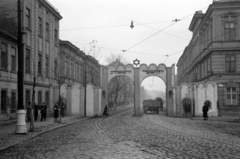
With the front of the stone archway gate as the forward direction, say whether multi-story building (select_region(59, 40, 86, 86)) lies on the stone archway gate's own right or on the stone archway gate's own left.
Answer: on the stone archway gate's own right

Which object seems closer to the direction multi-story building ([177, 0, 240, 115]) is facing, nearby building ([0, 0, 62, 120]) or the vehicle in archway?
the nearby building

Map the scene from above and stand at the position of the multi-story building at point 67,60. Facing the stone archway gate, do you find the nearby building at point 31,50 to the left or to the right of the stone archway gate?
right

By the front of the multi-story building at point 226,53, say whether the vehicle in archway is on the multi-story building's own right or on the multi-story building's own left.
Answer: on the multi-story building's own right

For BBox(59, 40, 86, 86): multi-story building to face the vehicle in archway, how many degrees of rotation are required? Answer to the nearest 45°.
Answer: approximately 45° to its left

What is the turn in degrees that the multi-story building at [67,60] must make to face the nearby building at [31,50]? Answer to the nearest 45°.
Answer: approximately 45° to its right

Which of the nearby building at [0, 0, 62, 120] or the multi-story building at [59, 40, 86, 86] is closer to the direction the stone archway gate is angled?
the nearby building
